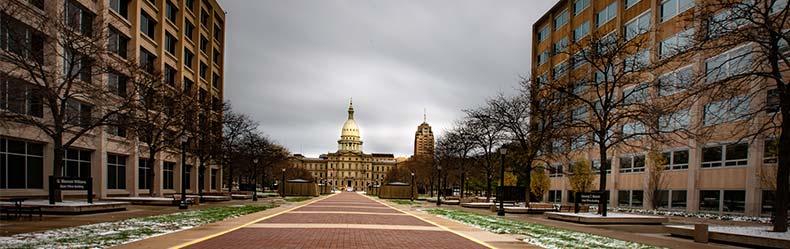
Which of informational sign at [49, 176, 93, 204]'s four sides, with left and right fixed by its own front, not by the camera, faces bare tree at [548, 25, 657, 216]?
left

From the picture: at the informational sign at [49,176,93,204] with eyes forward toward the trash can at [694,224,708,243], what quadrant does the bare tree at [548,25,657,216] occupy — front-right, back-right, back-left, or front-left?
front-left

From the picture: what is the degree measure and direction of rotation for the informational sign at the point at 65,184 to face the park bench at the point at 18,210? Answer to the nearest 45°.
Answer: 0° — it already faces it

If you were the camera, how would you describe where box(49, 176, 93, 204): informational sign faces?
facing the viewer

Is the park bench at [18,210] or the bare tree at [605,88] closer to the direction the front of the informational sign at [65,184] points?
the bare tree
